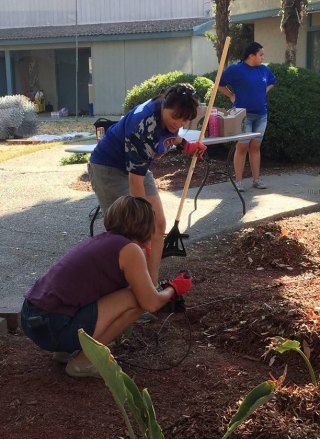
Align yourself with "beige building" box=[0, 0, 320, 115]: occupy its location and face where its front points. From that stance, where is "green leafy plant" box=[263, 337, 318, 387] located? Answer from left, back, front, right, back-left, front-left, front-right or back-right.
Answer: front

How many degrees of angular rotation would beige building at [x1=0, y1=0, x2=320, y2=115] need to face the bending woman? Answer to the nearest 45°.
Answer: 0° — it already faces them

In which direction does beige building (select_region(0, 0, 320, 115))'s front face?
toward the camera

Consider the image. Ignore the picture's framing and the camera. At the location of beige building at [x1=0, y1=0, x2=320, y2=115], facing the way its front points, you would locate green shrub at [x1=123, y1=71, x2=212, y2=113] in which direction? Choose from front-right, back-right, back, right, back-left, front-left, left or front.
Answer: front

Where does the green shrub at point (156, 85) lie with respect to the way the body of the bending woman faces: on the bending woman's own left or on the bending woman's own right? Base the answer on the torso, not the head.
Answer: on the bending woman's own left

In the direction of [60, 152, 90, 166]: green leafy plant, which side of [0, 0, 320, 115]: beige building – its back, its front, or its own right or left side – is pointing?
front

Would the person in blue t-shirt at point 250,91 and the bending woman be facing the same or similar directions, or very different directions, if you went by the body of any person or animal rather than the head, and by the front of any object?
same or similar directions

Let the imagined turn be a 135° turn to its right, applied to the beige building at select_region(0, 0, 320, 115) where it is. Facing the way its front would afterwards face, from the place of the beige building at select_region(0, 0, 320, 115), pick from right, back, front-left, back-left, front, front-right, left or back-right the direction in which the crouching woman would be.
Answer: back-left

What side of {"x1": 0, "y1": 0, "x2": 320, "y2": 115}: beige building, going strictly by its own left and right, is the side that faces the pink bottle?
front

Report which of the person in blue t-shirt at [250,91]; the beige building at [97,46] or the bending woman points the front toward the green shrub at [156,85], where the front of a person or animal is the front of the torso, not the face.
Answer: the beige building

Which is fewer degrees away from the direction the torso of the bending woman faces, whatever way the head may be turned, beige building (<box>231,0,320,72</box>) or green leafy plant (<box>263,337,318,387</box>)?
the green leafy plant

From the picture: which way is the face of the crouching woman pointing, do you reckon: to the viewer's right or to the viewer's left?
to the viewer's right

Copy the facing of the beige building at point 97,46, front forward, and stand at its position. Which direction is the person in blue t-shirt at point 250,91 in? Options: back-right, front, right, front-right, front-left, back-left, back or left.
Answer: front
